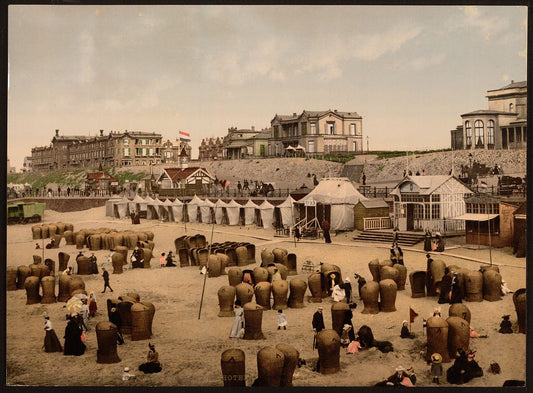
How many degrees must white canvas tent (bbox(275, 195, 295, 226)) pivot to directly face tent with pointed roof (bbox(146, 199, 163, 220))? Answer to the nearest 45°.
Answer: approximately 135° to its right

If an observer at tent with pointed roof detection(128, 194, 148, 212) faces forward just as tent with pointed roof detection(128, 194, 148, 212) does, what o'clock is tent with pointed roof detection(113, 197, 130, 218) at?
tent with pointed roof detection(113, 197, 130, 218) is roughly at 3 o'clock from tent with pointed roof detection(128, 194, 148, 212).

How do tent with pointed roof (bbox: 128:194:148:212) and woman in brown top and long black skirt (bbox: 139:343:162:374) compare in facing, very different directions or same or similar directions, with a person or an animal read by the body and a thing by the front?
very different directions

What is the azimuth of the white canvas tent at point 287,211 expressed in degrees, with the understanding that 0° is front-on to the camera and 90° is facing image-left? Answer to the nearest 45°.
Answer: approximately 0°

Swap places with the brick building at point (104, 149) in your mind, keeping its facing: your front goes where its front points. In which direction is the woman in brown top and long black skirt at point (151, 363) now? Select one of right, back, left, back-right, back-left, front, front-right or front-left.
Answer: front-left

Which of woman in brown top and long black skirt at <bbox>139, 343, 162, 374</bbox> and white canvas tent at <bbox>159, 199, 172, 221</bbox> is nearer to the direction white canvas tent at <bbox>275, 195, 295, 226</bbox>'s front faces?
the woman in brown top and long black skirt

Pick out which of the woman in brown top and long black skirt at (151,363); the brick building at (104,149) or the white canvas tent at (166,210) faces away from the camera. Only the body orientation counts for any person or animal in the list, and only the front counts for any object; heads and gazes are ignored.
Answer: the woman in brown top and long black skirt

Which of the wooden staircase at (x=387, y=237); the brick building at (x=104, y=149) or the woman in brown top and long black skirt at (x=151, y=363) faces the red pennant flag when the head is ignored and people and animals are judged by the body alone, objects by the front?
the wooden staircase

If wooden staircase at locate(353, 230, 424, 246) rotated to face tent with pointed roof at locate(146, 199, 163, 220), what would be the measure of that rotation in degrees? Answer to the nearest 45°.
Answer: approximately 135° to its right
